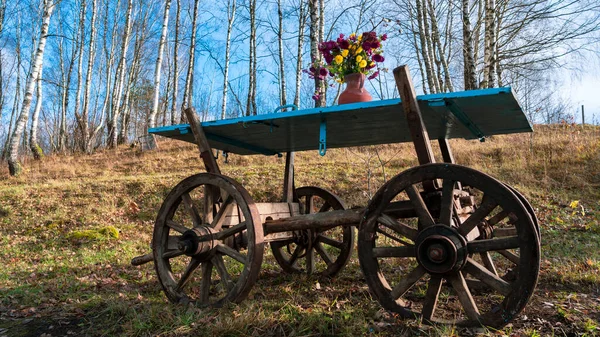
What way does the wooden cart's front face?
to the viewer's left

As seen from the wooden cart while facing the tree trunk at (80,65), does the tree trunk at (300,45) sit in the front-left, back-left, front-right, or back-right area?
front-right

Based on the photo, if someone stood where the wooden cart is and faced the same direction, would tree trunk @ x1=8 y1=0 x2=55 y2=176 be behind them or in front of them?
in front

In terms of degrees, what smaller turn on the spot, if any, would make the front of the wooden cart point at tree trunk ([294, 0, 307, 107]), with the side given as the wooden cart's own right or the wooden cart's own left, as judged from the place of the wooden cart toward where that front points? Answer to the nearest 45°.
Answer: approximately 90° to the wooden cart's own right

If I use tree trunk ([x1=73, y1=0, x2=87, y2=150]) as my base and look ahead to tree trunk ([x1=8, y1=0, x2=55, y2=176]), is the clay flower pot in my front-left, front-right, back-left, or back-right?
front-left

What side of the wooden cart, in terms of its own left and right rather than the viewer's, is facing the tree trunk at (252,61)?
right

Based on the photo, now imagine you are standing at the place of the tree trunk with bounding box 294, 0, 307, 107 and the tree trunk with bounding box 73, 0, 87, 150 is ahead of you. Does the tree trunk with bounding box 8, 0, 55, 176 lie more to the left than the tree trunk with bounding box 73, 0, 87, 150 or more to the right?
left
